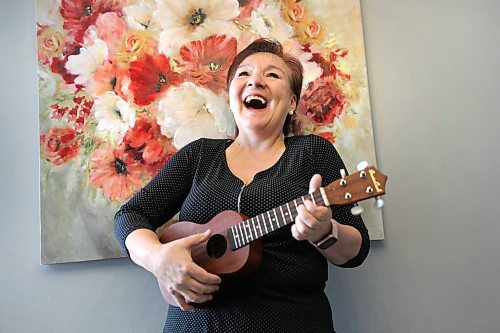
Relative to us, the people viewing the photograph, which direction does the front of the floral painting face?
facing the viewer
